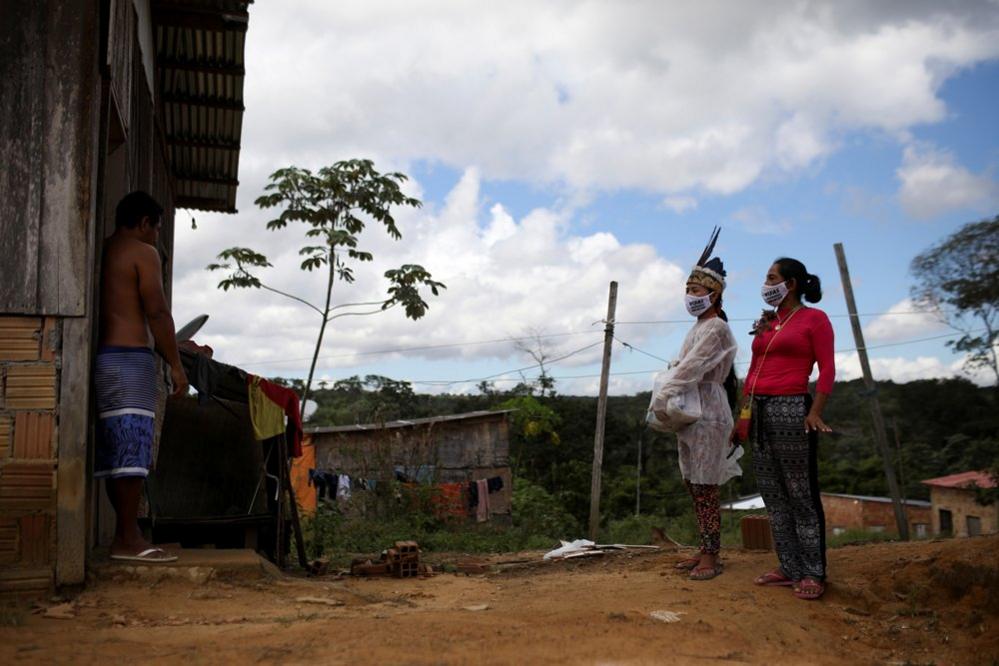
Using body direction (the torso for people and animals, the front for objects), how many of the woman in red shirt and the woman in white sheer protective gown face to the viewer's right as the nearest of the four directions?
0

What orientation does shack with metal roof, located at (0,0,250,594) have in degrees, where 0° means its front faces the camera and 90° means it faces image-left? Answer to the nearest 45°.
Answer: approximately 270°

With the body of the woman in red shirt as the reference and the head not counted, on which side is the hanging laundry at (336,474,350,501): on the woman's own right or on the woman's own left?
on the woman's own right

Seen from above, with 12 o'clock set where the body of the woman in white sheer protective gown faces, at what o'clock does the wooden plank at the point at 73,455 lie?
The wooden plank is roughly at 11 o'clock from the woman in white sheer protective gown.

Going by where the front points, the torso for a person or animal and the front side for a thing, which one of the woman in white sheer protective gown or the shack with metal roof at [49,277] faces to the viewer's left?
the woman in white sheer protective gown

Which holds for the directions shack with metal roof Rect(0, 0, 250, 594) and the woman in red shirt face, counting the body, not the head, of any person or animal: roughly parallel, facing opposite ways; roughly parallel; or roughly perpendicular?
roughly parallel, facing opposite ways

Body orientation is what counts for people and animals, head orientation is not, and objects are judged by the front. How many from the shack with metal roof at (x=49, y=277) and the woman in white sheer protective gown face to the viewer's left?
1

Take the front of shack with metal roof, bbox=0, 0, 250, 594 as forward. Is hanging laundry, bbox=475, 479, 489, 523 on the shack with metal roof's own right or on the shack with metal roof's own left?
on the shack with metal roof's own left

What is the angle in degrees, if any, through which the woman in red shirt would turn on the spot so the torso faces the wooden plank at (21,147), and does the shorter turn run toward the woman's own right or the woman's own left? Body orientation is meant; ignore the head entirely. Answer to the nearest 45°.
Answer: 0° — they already face it

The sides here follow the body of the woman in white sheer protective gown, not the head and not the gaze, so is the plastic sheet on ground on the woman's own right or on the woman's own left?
on the woman's own right

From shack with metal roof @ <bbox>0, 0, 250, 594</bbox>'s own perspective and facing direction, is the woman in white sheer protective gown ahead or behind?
ahead

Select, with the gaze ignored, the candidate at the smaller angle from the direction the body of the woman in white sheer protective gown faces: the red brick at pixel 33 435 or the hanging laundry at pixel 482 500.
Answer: the red brick

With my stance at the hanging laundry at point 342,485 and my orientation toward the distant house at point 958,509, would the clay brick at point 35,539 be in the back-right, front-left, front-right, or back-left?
back-right

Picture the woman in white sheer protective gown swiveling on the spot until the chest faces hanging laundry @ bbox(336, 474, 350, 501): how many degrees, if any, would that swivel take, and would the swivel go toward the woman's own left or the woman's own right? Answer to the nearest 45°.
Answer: approximately 45° to the woman's own right

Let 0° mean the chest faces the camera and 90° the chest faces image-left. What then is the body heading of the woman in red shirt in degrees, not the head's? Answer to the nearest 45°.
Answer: approximately 45°
